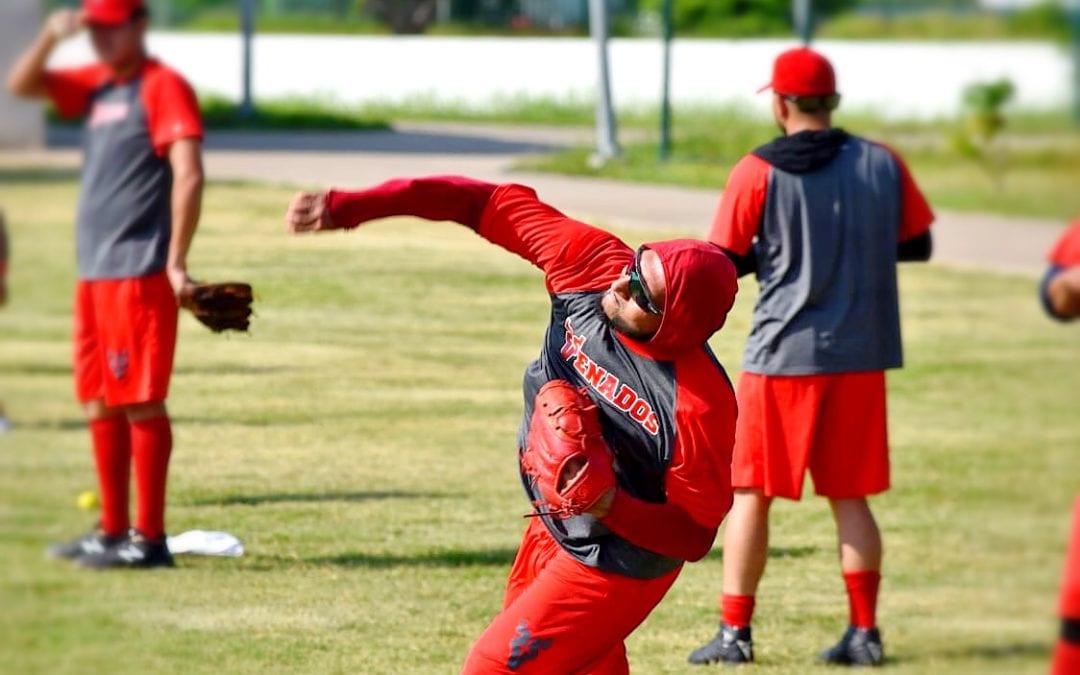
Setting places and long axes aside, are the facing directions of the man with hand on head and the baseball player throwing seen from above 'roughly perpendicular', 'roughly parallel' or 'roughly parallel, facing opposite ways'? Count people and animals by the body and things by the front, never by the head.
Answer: roughly parallel

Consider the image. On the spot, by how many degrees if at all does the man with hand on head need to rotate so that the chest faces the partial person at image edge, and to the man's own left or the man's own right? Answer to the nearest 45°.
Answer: approximately 90° to the man's own left

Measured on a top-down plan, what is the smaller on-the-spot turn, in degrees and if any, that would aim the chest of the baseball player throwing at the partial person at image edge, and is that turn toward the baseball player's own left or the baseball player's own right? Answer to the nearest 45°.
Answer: approximately 90° to the baseball player's own left

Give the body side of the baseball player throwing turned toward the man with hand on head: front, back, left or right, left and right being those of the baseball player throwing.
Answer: right

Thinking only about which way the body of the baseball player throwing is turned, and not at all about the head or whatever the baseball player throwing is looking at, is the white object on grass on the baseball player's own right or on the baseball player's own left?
on the baseball player's own right

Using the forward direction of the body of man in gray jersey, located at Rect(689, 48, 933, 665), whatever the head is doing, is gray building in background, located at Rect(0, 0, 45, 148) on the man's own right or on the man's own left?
on the man's own left

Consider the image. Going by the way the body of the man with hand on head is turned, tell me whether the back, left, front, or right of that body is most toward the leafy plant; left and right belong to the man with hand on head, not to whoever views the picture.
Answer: back

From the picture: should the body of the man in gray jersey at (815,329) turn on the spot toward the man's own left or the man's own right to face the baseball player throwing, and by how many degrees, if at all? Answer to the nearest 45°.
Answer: approximately 135° to the man's own left

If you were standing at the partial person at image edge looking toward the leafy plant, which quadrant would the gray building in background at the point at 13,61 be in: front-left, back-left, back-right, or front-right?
front-left
